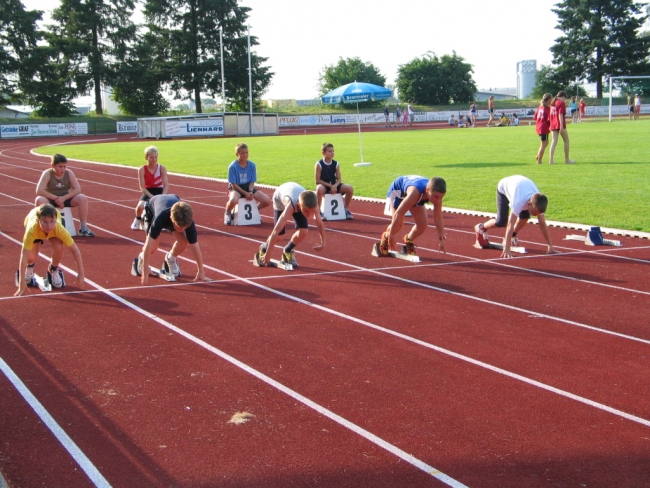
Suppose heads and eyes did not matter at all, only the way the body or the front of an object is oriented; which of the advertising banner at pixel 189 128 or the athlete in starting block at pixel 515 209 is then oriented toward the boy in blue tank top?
the advertising banner

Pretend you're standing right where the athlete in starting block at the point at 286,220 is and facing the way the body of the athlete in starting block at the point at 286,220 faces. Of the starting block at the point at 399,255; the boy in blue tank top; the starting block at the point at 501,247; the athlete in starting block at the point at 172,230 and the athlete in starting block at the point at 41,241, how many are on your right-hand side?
2

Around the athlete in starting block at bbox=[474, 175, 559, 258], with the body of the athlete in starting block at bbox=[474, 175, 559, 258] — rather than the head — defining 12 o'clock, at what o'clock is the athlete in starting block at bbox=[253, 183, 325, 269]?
the athlete in starting block at bbox=[253, 183, 325, 269] is roughly at 4 o'clock from the athlete in starting block at bbox=[474, 175, 559, 258].
